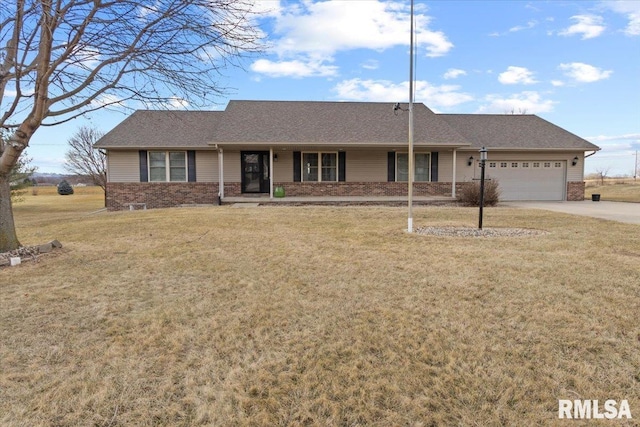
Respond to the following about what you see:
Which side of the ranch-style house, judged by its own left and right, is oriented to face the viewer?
front

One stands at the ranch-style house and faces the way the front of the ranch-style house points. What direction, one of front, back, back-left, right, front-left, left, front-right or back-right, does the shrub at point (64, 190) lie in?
back-right

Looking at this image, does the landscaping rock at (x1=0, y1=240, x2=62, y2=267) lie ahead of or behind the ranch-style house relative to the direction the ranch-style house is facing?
ahead
